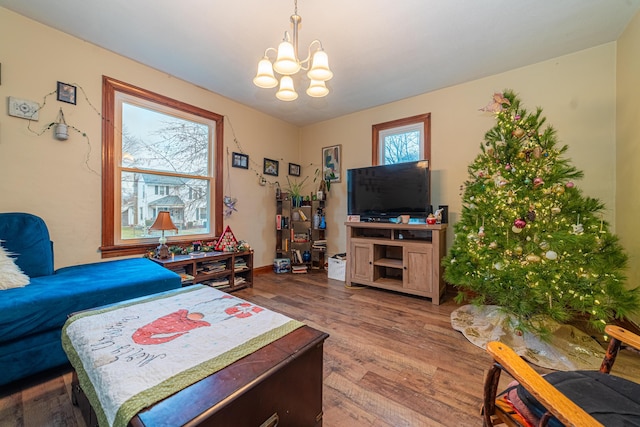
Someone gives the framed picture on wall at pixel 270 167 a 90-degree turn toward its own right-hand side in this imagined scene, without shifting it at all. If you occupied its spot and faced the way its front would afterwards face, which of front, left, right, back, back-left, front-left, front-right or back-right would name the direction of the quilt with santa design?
front-left

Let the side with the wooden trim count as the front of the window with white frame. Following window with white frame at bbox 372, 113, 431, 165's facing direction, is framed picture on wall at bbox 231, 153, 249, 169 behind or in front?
in front

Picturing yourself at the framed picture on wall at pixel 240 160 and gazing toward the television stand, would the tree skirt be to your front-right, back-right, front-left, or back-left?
front-right

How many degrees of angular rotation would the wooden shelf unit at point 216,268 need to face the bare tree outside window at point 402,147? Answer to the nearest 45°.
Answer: approximately 45° to its left

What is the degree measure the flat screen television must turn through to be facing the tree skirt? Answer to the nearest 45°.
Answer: approximately 90° to its left

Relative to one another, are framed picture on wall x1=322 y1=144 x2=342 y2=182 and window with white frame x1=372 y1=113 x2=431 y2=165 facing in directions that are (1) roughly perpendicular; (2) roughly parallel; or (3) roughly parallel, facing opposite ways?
roughly parallel

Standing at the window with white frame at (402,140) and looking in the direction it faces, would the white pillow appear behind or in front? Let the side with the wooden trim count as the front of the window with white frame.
in front

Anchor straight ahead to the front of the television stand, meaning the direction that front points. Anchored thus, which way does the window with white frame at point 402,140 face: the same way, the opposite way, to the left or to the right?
the same way

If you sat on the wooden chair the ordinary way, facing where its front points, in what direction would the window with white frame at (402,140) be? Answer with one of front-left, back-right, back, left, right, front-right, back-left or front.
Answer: front

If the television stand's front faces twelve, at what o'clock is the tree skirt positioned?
The tree skirt is roughly at 9 o'clock from the television stand.

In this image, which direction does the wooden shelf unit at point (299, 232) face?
toward the camera

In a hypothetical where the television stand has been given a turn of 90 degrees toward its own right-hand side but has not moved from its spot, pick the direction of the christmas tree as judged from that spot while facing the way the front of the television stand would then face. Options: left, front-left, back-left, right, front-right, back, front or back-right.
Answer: back

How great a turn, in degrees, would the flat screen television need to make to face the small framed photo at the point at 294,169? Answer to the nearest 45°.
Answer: approximately 90° to its right

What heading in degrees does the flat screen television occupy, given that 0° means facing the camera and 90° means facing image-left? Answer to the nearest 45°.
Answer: approximately 45°

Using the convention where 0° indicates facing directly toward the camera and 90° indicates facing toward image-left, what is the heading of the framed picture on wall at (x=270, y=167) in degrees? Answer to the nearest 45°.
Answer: approximately 315°

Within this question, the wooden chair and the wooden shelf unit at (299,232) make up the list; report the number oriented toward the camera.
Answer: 1

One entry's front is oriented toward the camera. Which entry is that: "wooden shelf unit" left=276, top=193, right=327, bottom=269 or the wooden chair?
the wooden shelf unit
